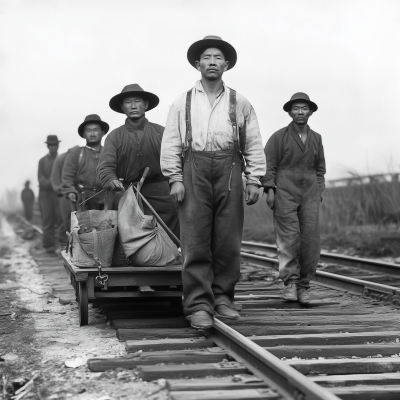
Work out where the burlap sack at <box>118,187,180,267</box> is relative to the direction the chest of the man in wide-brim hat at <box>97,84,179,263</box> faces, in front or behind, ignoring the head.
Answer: in front

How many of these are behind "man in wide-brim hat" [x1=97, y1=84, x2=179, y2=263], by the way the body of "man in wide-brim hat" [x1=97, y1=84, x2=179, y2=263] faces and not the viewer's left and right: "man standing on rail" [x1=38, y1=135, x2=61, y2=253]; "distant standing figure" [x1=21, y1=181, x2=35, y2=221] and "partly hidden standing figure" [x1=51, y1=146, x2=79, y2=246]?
3

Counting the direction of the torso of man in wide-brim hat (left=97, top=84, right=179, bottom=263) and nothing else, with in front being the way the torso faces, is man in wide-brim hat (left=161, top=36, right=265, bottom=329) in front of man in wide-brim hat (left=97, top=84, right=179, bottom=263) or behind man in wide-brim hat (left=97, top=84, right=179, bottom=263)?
in front

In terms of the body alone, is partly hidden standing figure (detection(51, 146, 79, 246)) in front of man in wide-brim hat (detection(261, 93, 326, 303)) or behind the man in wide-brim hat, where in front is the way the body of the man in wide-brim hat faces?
behind

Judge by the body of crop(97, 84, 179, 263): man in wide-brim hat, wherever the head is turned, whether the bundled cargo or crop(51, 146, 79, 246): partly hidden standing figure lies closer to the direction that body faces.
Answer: the bundled cargo

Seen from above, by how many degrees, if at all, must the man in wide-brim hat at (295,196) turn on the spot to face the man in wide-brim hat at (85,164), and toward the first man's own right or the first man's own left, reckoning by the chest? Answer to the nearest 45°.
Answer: approximately 135° to the first man's own right

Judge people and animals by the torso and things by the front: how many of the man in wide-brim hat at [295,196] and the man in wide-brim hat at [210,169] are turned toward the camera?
2

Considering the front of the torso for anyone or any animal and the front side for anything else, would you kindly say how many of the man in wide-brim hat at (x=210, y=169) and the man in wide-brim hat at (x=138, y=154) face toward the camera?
2

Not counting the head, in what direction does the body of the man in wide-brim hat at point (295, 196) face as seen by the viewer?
toward the camera

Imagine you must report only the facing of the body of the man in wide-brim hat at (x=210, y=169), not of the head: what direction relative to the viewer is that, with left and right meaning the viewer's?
facing the viewer

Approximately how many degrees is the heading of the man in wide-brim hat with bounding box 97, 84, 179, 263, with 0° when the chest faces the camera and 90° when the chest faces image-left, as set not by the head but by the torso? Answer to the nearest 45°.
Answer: approximately 0°

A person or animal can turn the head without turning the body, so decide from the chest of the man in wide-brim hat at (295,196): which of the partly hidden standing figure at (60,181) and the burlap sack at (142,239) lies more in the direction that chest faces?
the burlap sack
